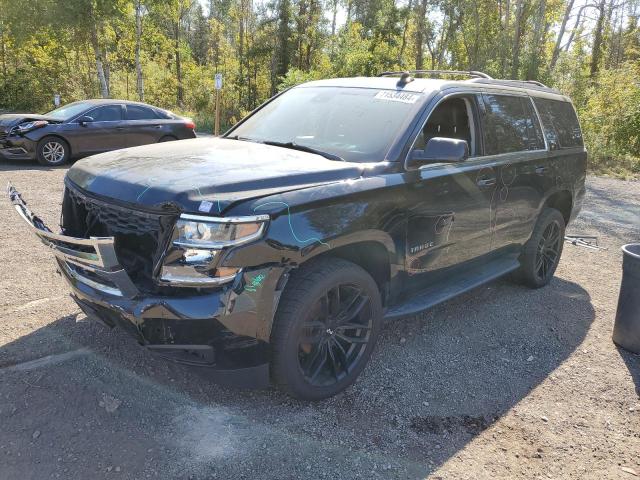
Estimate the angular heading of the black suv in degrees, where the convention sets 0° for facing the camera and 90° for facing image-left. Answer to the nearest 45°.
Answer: approximately 45°

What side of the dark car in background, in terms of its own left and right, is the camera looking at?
left
